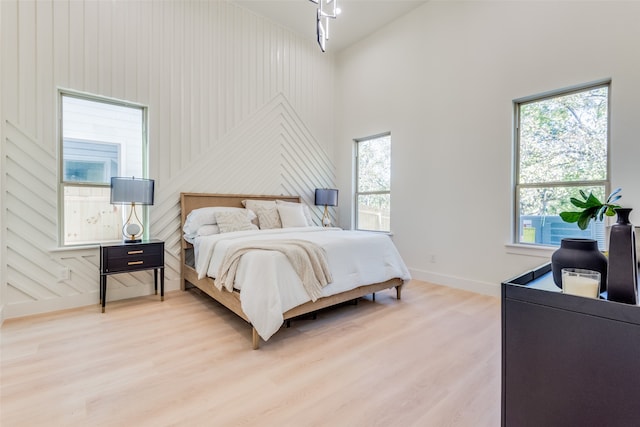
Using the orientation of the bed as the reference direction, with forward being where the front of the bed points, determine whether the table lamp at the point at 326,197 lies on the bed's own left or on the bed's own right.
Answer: on the bed's own left

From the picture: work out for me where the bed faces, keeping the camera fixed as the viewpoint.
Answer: facing the viewer and to the right of the viewer

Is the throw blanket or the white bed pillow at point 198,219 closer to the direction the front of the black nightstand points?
the throw blanket

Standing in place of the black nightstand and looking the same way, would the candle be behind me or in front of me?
in front

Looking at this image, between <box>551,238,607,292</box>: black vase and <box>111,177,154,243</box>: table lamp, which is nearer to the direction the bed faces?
the black vase

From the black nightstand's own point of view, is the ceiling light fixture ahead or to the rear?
ahead

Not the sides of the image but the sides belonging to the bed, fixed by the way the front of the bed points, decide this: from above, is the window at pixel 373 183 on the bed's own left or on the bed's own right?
on the bed's own left

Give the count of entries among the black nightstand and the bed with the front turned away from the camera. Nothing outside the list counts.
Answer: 0
